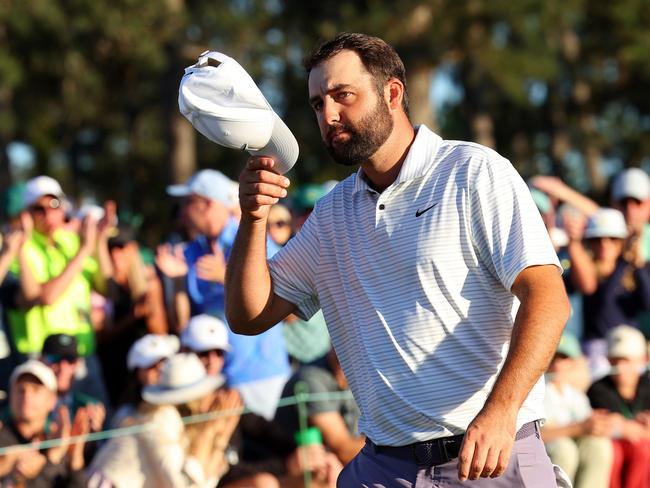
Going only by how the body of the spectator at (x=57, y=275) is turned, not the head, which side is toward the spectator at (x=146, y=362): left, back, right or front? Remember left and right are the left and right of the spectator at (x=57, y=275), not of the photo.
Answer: front

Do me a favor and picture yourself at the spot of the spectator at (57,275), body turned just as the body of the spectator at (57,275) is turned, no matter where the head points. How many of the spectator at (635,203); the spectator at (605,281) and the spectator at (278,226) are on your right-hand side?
0

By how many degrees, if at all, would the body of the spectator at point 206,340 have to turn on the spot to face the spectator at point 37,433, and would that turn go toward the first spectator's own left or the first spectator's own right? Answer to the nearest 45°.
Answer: approximately 90° to the first spectator's own right

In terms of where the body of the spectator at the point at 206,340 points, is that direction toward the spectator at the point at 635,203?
no

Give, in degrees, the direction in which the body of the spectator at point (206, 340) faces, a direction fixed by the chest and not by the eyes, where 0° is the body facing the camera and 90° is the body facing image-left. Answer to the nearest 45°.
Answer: approximately 315°

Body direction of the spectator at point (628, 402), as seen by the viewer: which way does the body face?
toward the camera

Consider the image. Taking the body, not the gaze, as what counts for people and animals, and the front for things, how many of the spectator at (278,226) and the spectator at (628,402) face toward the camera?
2

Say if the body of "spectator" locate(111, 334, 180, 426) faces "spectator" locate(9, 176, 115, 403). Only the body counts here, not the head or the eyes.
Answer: no

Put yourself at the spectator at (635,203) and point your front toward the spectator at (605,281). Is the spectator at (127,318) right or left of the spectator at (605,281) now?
right

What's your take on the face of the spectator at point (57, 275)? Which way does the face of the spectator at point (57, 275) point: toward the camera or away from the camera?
toward the camera

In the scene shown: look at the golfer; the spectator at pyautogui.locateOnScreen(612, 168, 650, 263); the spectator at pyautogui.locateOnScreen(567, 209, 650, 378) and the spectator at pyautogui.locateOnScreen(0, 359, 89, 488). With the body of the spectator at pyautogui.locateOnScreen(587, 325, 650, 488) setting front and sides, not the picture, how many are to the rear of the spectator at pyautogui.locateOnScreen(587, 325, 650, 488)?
2

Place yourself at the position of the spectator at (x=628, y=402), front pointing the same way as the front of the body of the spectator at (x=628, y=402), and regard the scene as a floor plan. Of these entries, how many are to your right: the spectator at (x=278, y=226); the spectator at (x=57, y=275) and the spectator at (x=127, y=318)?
3
